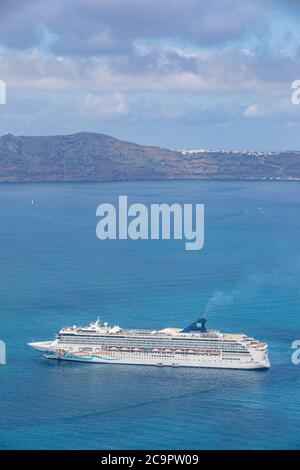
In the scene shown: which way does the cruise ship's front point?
to the viewer's left
